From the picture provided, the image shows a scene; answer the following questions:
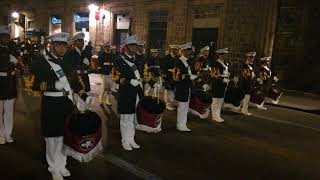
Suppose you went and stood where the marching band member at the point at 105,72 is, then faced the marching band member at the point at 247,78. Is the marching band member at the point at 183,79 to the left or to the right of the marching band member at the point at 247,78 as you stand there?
right

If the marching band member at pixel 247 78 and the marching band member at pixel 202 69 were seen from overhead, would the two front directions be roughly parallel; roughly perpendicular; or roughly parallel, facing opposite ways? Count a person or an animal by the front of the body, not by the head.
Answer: roughly parallel

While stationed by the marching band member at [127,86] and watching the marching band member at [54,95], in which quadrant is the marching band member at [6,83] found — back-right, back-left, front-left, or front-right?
front-right

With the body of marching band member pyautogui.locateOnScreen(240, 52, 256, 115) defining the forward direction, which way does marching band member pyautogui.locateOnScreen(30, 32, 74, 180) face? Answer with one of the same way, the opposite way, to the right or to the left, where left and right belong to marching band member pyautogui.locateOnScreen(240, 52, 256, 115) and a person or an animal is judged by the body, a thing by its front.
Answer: the same way

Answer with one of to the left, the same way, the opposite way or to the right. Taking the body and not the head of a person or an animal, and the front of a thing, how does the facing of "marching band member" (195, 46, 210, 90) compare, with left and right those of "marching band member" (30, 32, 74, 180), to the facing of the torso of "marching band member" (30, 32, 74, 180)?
the same way

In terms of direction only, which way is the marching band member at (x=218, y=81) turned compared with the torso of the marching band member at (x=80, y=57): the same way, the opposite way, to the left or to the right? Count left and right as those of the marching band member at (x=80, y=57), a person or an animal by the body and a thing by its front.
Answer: the same way

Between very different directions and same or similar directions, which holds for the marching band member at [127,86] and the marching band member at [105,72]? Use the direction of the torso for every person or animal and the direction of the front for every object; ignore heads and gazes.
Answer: same or similar directions
